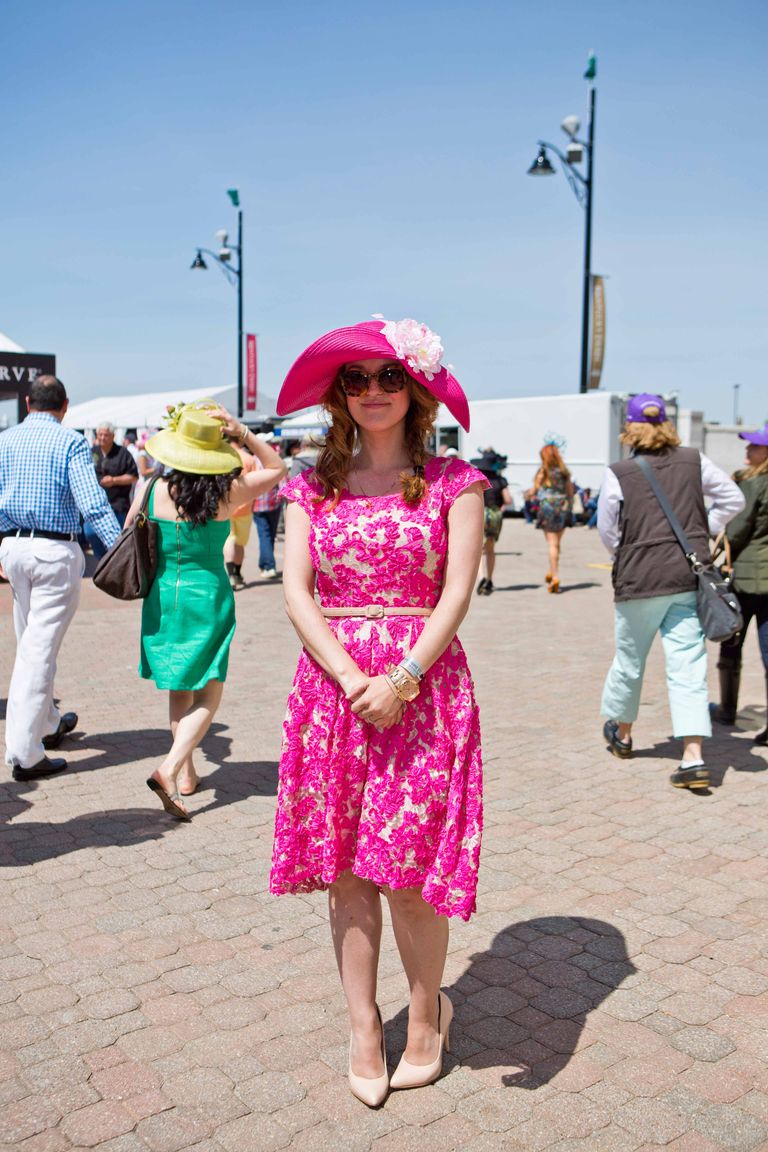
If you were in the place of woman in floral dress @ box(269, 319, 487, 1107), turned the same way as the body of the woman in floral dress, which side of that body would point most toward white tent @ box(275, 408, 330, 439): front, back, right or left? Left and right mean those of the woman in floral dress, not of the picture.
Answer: back

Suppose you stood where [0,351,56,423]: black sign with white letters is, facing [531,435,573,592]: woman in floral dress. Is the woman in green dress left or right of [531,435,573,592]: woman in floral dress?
right

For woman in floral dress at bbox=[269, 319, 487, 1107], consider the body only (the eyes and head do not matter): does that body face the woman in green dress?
no

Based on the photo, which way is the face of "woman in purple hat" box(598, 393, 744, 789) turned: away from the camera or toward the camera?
away from the camera

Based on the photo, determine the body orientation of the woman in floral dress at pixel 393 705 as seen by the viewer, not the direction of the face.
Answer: toward the camera

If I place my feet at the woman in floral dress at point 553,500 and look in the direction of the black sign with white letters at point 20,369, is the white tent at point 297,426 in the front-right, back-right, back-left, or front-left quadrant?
front-right

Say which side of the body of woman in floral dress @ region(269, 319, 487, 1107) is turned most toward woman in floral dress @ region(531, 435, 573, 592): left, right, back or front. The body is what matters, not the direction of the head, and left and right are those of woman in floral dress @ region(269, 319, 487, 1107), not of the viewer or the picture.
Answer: back

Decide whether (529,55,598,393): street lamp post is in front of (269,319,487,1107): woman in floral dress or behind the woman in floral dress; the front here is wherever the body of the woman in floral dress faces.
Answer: behind

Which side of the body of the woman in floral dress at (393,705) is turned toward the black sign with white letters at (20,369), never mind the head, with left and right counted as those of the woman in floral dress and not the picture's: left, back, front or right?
back

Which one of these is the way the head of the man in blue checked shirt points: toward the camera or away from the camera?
away from the camera

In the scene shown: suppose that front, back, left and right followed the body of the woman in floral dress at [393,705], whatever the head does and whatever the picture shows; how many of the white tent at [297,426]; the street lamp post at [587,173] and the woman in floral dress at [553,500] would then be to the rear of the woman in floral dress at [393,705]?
3

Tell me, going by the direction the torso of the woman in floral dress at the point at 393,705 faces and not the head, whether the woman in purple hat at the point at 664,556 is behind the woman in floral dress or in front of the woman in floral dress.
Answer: behind

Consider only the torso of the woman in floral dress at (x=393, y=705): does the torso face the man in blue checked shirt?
no

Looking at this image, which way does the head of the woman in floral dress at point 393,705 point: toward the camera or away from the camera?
toward the camera

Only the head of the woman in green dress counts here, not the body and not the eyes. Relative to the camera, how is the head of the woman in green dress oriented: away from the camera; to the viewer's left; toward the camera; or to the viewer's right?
away from the camera
